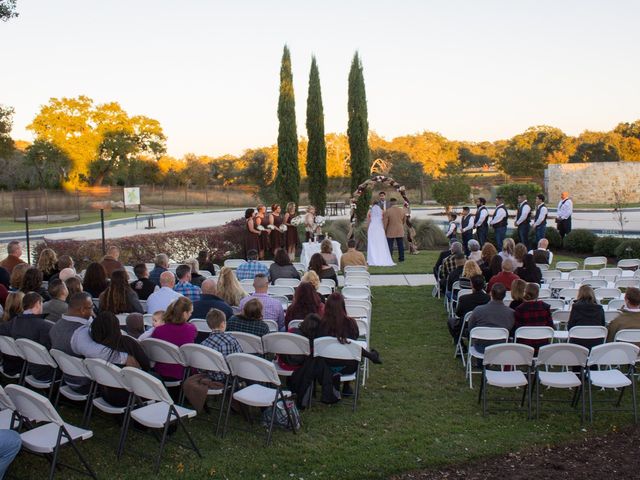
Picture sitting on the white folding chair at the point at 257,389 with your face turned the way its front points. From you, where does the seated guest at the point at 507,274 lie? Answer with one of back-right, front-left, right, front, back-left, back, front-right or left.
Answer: front

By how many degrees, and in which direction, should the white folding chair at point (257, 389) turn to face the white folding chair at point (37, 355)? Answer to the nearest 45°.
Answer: approximately 135° to its left

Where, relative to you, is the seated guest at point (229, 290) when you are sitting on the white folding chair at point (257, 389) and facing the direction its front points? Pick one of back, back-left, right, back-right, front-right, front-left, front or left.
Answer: front-left

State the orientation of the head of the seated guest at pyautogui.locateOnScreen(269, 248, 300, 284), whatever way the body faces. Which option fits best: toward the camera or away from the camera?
away from the camera

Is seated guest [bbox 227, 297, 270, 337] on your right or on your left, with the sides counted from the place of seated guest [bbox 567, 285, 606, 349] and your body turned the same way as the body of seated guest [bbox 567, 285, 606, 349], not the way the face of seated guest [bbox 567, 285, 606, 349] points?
on your left

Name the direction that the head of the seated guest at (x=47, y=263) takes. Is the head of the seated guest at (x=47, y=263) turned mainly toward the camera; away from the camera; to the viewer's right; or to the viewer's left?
away from the camera

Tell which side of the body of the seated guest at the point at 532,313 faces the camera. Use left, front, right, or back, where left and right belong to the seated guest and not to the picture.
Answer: back

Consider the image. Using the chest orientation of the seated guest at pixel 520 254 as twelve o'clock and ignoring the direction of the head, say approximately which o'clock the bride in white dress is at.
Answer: The bride in white dress is roughly at 11 o'clock from the seated guest.

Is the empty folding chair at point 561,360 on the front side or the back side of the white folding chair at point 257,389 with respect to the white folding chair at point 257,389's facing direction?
on the front side

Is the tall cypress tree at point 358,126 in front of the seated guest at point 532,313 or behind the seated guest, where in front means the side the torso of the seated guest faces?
in front

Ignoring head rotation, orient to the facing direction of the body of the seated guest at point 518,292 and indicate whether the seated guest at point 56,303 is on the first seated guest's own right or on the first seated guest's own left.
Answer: on the first seated guest's own left

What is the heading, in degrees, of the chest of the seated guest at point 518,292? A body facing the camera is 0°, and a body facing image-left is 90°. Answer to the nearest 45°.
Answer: approximately 180°

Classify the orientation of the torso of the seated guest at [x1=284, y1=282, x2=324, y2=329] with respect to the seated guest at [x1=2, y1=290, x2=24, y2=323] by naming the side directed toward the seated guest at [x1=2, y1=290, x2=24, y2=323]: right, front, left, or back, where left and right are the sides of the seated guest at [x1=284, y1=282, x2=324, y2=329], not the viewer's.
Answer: left

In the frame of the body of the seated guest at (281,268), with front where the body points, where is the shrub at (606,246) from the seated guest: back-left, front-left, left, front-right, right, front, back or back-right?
front-right

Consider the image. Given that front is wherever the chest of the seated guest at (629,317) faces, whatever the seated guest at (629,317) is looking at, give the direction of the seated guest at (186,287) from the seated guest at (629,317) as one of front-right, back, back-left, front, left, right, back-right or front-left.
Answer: front-left

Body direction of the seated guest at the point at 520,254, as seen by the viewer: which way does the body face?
away from the camera

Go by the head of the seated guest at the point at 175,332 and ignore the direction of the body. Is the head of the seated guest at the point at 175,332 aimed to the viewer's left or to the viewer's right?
to the viewer's right

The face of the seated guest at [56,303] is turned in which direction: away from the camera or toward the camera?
away from the camera

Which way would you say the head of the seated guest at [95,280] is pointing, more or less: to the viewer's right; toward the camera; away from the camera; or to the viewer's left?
away from the camera

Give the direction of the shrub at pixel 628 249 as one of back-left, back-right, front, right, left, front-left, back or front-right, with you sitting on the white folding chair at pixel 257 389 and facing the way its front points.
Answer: front
